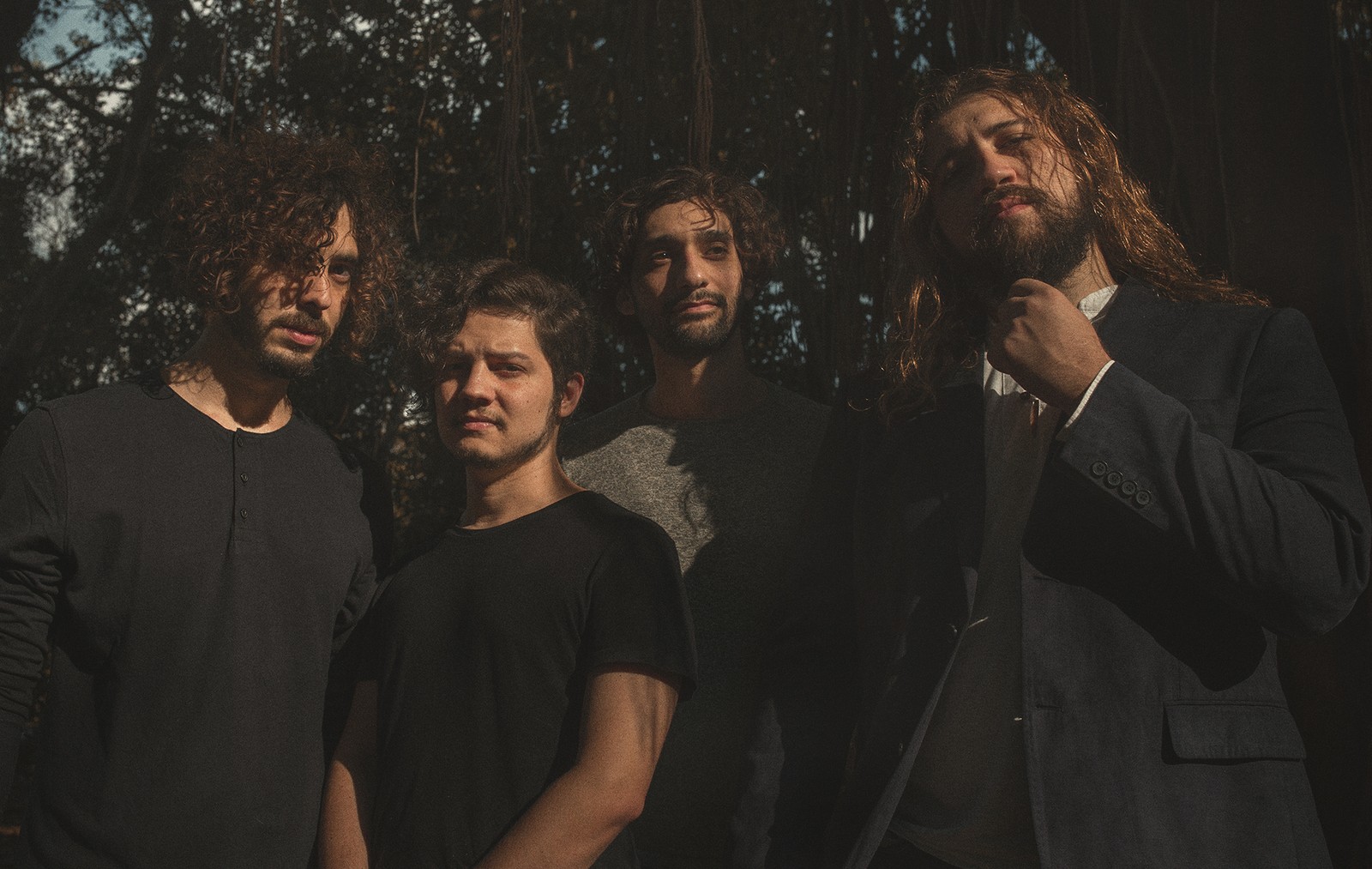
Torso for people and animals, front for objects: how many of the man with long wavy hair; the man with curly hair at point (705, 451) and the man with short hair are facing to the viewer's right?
0

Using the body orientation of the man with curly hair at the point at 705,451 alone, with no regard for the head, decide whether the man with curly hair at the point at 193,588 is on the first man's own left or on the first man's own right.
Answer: on the first man's own right

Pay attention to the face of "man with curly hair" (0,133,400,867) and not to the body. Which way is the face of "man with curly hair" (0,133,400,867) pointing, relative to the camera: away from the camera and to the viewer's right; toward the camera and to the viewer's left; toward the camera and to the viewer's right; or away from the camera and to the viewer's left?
toward the camera and to the viewer's right

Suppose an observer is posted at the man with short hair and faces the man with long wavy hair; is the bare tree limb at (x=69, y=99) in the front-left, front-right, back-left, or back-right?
back-left

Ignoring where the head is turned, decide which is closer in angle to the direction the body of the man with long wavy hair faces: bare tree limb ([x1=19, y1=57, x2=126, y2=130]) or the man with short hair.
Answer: the man with short hair

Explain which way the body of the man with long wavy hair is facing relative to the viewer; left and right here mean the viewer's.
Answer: facing the viewer and to the left of the viewer

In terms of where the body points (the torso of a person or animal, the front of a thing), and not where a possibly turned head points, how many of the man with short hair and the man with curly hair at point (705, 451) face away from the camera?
0

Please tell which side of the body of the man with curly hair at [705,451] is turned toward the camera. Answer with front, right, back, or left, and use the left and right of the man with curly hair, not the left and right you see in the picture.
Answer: front

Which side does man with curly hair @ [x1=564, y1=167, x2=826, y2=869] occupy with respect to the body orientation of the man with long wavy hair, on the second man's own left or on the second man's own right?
on the second man's own right

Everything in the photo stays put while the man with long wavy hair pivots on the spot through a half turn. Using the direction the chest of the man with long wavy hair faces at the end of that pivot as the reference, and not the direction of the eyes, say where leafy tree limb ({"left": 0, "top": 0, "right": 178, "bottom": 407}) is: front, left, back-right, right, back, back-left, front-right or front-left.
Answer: left

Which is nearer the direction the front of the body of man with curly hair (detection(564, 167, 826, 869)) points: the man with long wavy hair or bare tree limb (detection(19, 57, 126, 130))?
the man with long wavy hair

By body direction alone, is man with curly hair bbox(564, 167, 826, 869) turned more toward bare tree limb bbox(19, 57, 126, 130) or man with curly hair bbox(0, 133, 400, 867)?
the man with curly hair

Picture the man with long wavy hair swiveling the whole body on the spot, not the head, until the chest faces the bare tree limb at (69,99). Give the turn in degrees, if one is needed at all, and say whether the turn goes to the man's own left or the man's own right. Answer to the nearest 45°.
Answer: approximately 90° to the man's own right
